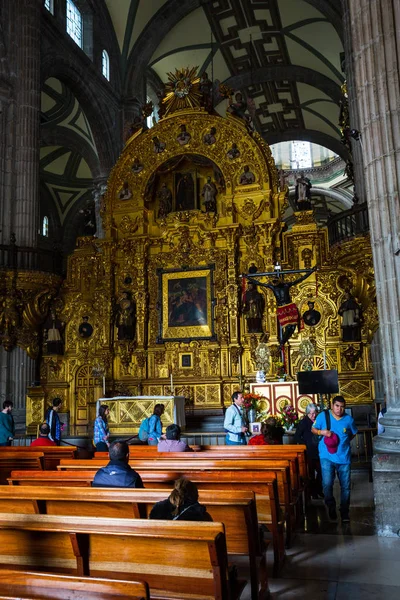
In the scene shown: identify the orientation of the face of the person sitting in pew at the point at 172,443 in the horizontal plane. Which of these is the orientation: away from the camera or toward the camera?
away from the camera

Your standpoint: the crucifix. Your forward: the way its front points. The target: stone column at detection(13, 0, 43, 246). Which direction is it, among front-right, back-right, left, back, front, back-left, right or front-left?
right

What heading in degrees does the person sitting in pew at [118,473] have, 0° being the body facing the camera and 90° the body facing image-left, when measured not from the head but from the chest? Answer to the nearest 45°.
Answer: approximately 180°

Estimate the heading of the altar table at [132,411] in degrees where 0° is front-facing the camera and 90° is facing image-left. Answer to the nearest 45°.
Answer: approximately 0°

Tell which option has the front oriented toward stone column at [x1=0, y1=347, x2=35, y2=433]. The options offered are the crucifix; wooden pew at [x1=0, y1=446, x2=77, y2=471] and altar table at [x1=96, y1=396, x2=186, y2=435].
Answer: the wooden pew

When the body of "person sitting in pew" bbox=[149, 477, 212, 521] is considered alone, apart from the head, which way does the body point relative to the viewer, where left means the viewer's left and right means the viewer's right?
facing away from the viewer

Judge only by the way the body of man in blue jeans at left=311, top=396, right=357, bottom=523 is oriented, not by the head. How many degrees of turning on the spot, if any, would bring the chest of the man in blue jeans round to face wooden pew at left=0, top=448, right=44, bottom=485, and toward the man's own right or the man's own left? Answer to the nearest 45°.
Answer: approximately 90° to the man's own right

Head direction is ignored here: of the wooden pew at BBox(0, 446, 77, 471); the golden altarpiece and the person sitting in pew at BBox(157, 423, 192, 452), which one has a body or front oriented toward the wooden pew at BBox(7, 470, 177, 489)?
the golden altarpiece

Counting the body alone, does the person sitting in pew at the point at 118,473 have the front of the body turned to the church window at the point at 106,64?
yes

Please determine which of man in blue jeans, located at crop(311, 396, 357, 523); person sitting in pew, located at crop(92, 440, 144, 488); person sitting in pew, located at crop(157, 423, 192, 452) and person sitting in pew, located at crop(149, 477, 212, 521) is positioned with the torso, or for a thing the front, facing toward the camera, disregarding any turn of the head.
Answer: the man in blue jeans

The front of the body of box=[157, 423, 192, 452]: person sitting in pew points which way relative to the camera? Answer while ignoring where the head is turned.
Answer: away from the camera

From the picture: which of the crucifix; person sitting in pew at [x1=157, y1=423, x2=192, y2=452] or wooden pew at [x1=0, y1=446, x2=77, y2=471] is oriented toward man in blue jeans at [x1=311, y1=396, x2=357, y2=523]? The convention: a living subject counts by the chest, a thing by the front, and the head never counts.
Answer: the crucifix

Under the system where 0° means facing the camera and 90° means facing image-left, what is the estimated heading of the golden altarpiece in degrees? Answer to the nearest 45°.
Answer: approximately 0°

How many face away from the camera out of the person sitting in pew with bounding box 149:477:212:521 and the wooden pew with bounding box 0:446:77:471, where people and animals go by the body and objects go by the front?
2

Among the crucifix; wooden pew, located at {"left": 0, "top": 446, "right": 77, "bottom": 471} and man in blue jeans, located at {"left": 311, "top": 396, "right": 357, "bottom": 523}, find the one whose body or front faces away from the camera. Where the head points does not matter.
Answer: the wooden pew

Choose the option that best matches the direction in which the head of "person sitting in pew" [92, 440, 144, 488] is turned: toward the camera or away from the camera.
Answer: away from the camera

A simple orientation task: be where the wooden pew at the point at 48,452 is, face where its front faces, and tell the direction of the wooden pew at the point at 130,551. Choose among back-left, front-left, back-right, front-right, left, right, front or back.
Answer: back
